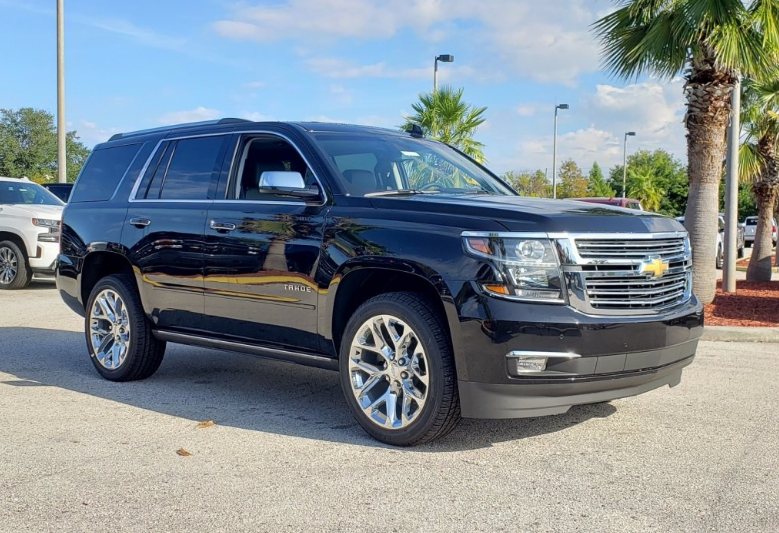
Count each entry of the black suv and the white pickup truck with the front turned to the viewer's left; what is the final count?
0

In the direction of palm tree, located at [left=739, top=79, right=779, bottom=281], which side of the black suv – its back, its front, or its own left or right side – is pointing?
left

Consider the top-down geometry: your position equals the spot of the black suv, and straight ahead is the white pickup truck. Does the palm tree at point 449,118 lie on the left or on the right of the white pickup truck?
right

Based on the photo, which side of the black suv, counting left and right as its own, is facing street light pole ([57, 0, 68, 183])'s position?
back

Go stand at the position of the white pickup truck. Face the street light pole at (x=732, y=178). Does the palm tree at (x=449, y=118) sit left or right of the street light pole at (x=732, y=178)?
left

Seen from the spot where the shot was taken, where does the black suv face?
facing the viewer and to the right of the viewer

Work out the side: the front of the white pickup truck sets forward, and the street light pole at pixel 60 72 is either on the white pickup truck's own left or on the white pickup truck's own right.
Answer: on the white pickup truck's own left

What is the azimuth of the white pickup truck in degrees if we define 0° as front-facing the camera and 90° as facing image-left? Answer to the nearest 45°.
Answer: approximately 315°

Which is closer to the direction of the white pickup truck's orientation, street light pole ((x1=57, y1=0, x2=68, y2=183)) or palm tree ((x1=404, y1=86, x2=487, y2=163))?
the palm tree

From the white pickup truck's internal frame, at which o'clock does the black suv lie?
The black suv is roughly at 1 o'clock from the white pickup truck.

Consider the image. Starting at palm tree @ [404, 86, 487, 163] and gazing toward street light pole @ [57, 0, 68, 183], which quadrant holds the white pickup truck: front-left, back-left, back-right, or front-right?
front-left

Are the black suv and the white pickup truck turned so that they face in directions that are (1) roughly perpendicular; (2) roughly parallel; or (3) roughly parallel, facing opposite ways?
roughly parallel
